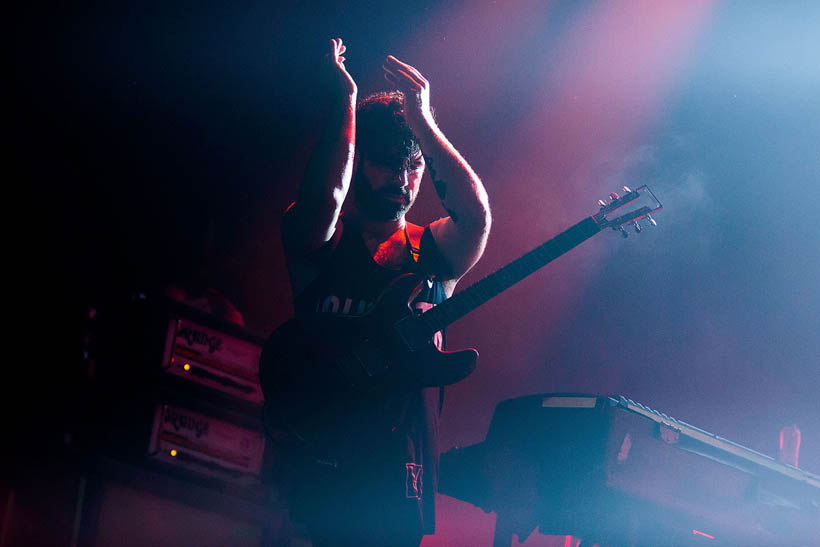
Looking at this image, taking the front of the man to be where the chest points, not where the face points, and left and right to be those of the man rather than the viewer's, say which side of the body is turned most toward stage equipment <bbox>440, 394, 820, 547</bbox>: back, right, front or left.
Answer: left

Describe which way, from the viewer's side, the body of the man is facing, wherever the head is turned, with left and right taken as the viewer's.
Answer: facing the viewer and to the right of the viewer

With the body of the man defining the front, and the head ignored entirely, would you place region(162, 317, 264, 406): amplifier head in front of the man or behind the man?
behind

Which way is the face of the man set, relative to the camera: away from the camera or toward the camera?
toward the camera
